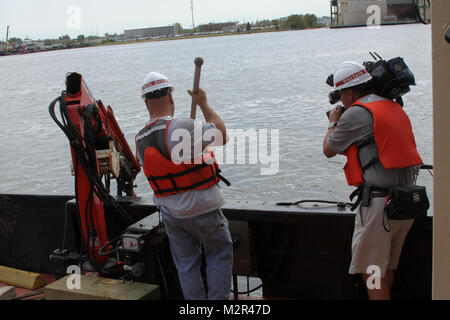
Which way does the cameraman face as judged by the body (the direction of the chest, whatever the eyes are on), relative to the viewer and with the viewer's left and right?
facing away from the viewer and to the left of the viewer

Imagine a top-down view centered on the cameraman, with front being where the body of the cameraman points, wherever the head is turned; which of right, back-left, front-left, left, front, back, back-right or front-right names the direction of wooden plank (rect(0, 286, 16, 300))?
front-left

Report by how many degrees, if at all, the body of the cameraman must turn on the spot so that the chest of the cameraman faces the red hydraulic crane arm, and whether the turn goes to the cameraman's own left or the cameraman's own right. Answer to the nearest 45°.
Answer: approximately 45° to the cameraman's own left

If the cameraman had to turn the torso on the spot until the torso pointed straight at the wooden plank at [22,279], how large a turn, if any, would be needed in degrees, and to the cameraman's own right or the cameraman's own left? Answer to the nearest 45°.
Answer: approximately 45° to the cameraman's own left

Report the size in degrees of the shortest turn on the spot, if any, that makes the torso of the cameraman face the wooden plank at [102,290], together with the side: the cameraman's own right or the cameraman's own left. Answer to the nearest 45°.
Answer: approximately 45° to the cameraman's own left

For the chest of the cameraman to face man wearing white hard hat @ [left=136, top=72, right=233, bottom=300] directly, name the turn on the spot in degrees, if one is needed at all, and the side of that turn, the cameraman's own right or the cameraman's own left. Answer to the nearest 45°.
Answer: approximately 45° to the cameraman's own left
